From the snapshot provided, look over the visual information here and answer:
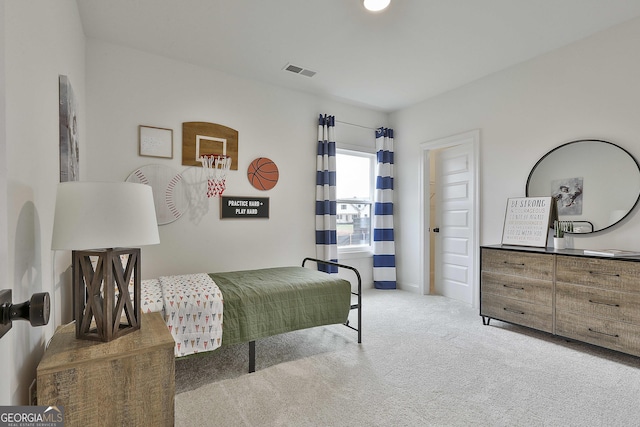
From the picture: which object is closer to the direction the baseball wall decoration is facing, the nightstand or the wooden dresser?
the nightstand

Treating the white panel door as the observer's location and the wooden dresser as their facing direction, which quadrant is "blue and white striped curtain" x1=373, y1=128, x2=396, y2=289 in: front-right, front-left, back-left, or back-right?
back-right

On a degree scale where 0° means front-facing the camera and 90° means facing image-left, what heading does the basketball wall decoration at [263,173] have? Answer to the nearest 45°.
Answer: approximately 0°

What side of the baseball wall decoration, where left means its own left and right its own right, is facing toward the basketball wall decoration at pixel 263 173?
left

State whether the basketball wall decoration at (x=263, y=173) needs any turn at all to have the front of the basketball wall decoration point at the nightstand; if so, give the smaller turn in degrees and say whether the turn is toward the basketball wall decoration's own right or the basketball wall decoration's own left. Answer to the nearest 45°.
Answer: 0° — it already faces it

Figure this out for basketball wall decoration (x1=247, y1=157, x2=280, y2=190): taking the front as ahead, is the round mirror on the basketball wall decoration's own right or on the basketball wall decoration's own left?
on the basketball wall decoration's own left

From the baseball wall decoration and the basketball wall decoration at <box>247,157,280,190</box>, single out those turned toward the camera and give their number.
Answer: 2

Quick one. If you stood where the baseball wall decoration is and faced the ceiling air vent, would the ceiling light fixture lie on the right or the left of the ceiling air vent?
right

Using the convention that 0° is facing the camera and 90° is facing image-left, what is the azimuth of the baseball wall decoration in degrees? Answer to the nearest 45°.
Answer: approximately 0°
